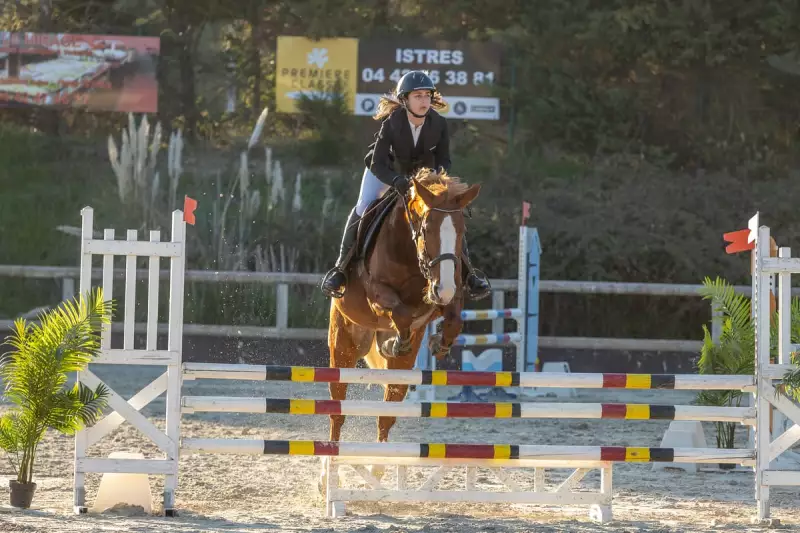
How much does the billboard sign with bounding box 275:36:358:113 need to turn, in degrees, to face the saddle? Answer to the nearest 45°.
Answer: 0° — it already faces it

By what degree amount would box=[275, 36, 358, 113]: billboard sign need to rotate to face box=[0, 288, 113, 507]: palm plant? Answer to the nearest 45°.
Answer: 0° — it already faces it

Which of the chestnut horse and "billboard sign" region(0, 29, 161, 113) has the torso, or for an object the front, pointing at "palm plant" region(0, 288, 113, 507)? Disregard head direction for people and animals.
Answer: the billboard sign

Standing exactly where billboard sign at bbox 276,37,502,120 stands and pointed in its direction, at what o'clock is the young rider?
The young rider is roughly at 12 o'clock from the billboard sign.

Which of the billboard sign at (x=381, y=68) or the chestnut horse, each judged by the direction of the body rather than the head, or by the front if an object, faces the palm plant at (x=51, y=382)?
the billboard sign

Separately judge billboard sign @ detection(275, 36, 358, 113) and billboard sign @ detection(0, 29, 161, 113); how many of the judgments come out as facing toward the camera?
2

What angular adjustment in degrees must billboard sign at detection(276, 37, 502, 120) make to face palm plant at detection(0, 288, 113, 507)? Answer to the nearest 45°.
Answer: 0° — it already faces it

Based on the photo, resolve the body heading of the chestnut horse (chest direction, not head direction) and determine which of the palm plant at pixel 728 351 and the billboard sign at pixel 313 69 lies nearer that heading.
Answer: the palm plant

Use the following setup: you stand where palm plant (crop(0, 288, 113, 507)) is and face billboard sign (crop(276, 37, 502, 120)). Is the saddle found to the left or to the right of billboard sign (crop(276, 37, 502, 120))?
right

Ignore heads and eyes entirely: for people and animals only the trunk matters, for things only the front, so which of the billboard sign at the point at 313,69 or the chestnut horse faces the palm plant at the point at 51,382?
the billboard sign

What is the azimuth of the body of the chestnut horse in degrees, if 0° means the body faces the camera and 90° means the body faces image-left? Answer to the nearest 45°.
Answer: approximately 315°

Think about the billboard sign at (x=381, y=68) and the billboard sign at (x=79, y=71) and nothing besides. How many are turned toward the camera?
2
